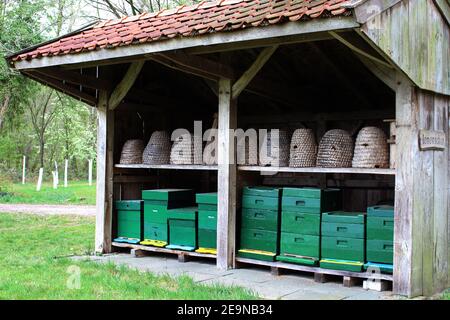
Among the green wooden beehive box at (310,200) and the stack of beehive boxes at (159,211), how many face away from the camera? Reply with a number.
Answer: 0

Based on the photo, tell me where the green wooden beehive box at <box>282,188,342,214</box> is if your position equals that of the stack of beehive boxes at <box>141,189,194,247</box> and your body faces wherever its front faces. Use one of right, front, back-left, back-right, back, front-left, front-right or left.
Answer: left

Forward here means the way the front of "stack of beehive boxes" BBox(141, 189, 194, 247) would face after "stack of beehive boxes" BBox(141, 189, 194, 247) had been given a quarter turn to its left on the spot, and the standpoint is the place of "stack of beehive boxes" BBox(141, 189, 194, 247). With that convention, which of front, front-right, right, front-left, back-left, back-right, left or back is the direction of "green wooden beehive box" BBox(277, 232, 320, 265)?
front

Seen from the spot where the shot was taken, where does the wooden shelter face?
facing the viewer and to the left of the viewer

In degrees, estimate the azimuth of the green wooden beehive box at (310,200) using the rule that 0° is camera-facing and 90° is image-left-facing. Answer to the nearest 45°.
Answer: approximately 45°

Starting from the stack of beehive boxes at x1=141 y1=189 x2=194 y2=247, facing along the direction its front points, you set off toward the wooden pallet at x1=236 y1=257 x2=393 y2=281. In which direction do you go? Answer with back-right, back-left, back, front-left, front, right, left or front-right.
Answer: left

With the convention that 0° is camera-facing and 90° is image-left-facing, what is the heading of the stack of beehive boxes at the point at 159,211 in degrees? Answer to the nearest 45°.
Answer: approximately 45°

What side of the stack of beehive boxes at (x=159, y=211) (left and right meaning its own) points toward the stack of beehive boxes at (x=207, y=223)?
left

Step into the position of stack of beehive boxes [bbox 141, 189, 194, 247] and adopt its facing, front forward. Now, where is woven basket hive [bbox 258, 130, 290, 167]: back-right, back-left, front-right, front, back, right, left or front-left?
left
